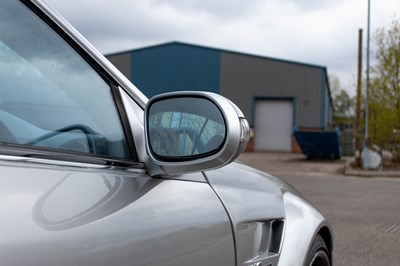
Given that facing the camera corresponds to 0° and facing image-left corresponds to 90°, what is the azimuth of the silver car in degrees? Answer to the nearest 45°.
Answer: approximately 225°

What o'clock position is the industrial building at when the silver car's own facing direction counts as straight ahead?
The industrial building is roughly at 11 o'clock from the silver car.

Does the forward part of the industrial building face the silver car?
yes

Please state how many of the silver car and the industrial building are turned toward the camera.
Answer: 1

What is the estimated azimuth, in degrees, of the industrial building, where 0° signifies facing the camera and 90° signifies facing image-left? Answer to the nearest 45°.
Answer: approximately 0°
